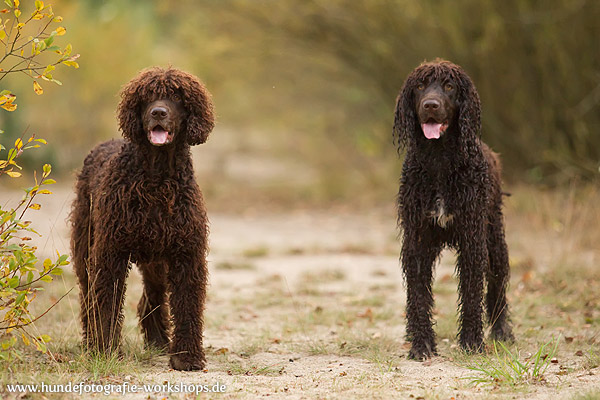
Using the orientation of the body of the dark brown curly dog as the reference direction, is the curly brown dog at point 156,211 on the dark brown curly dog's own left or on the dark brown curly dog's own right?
on the dark brown curly dog's own right

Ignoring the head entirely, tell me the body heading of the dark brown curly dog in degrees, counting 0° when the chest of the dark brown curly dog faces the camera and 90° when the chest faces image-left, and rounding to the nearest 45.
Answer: approximately 0°
